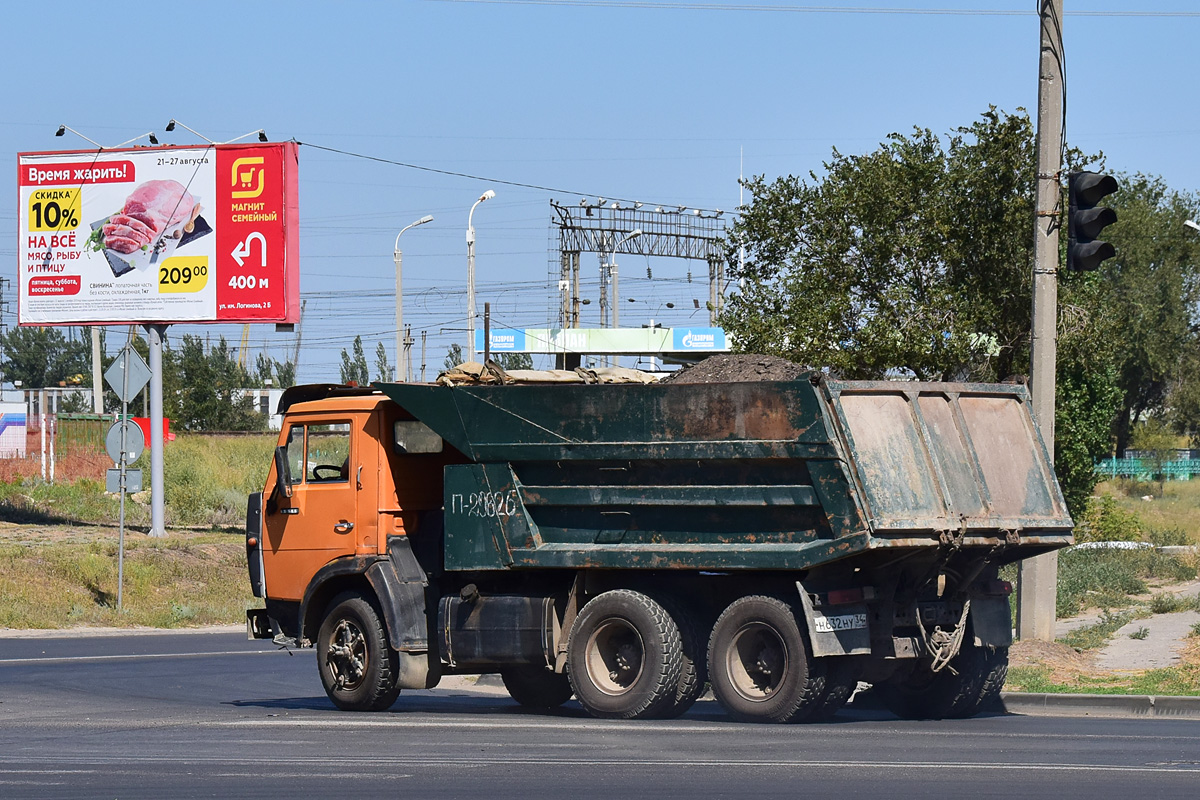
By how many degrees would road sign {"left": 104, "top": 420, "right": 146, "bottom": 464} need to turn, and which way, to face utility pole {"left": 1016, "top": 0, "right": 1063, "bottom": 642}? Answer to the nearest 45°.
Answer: approximately 135° to its right

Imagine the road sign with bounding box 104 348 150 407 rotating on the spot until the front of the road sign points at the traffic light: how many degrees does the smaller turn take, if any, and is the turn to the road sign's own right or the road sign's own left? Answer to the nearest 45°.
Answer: approximately 135° to the road sign's own right

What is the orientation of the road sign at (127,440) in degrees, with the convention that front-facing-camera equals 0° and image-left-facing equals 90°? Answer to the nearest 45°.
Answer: approximately 180°

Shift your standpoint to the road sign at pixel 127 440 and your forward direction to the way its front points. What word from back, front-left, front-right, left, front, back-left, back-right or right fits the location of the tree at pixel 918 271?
right

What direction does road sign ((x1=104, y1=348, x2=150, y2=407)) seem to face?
away from the camera

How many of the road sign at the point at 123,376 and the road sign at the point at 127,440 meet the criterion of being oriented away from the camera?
2

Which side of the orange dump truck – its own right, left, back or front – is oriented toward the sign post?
front

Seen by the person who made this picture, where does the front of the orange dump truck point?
facing away from the viewer and to the left of the viewer

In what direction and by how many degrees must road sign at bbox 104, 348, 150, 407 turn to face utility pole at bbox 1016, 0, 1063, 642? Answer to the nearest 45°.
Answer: approximately 135° to its right

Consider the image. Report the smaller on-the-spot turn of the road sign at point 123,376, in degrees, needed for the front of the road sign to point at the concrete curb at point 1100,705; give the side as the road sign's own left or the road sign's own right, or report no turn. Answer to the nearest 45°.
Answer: approximately 135° to the road sign's own right

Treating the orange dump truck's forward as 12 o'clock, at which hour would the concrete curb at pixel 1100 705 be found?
The concrete curb is roughly at 4 o'clock from the orange dump truck.
